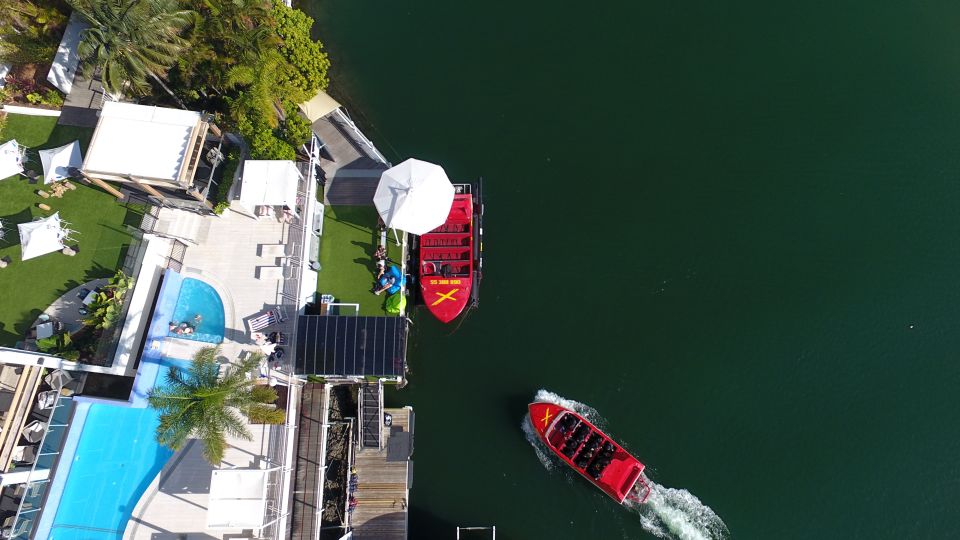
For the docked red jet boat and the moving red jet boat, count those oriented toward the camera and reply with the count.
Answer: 1

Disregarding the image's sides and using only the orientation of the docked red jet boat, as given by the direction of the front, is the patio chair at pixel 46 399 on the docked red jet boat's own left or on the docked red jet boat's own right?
on the docked red jet boat's own right

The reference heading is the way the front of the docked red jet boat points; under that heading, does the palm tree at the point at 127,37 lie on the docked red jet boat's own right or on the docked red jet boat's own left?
on the docked red jet boat's own right

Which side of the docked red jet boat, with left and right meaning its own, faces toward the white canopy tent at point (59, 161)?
right

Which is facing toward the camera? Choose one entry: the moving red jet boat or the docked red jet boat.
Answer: the docked red jet boat

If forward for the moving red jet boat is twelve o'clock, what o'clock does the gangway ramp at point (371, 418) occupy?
The gangway ramp is roughly at 10 o'clock from the moving red jet boat.

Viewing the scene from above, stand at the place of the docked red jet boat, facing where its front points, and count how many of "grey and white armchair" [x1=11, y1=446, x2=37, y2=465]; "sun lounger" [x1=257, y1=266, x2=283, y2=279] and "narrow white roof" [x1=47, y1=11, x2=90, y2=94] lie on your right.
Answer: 3

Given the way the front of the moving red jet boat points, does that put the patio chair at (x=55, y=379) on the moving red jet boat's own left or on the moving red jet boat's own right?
on the moving red jet boat's own left

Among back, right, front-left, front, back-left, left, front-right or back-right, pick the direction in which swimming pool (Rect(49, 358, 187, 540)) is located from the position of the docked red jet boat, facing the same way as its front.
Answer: right

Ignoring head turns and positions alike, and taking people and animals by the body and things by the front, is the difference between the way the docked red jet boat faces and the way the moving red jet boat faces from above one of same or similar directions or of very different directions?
very different directions

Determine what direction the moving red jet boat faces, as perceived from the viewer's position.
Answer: facing away from the viewer and to the left of the viewer

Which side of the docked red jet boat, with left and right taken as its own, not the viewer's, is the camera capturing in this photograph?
front
